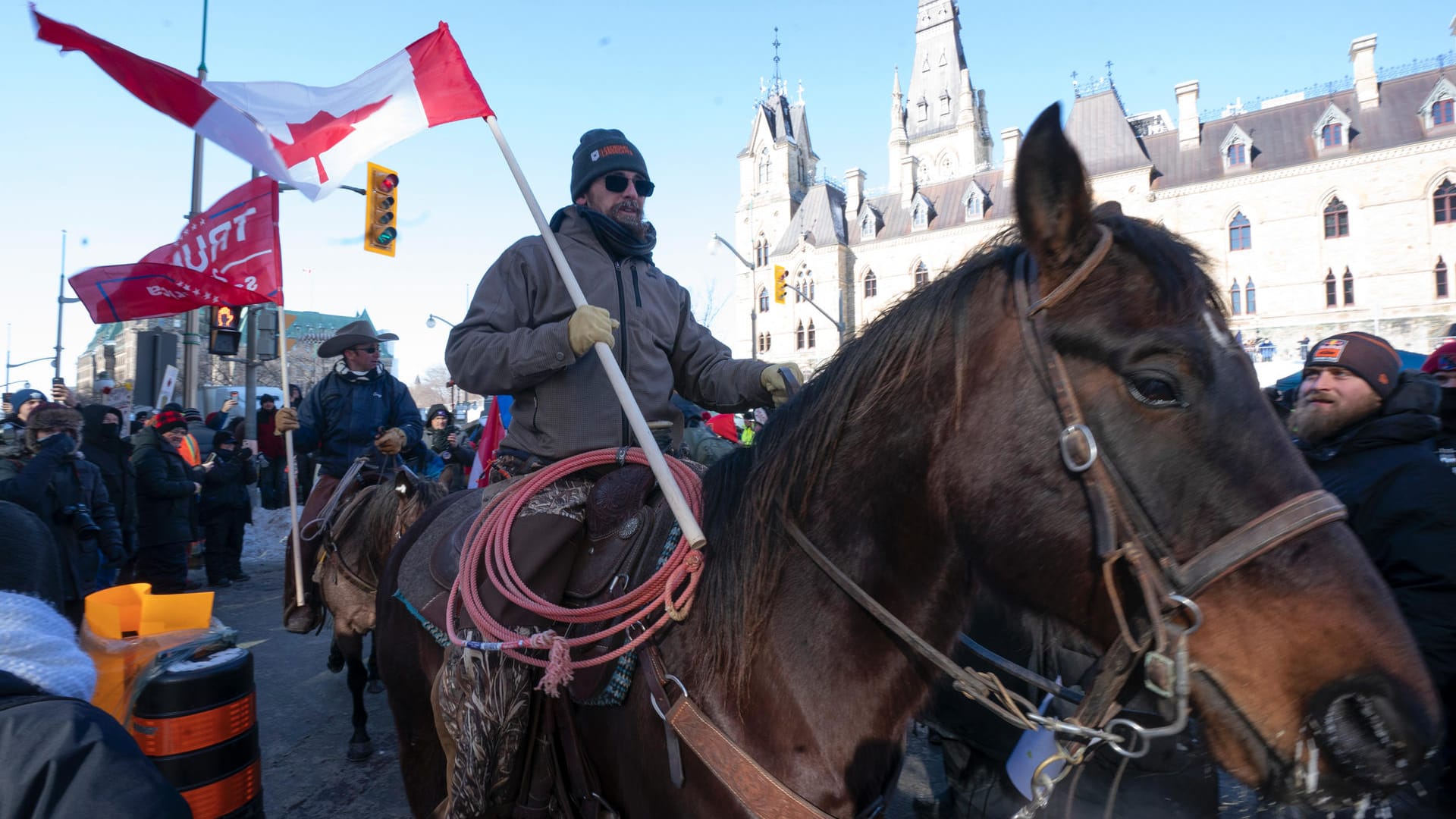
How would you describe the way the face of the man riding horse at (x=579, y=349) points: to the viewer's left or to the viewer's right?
to the viewer's right

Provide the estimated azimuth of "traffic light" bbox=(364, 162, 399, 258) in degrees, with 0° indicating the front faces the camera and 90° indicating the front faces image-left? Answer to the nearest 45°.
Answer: approximately 315°

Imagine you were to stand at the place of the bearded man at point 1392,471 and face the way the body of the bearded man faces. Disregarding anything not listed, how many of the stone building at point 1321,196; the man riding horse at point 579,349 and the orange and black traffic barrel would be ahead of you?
2

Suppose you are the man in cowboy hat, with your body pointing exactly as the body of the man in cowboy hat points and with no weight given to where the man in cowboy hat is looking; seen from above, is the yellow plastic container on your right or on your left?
on your right

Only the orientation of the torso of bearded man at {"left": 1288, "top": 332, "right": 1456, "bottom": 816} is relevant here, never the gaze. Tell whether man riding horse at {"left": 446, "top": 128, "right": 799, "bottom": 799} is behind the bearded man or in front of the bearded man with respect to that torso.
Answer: in front

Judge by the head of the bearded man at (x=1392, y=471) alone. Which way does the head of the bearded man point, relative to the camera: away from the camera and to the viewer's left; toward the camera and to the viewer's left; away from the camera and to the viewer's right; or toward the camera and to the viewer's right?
toward the camera and to the viewer's left

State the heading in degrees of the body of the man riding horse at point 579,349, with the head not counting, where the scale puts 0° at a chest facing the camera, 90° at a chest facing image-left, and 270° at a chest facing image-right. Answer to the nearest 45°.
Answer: approximately 315°

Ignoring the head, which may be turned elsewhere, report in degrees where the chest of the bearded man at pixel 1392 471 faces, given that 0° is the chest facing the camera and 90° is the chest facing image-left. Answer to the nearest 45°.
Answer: approximately 45°
